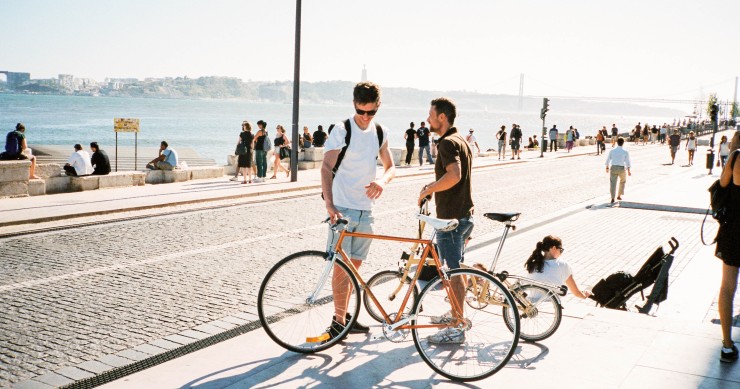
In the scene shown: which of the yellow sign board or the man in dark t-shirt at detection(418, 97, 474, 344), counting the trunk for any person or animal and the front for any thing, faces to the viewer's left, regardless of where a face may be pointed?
the man in dark t-shirt

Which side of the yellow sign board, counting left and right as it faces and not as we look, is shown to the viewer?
front

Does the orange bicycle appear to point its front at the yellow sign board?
no

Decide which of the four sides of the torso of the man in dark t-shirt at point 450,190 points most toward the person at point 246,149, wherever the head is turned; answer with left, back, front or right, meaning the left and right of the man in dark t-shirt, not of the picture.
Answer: right

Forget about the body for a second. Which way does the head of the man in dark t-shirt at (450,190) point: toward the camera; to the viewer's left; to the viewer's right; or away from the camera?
to the viewer's left

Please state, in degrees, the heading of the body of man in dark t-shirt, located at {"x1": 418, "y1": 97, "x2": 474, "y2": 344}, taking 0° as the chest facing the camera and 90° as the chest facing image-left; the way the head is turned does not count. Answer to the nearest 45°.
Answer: approximately 90°

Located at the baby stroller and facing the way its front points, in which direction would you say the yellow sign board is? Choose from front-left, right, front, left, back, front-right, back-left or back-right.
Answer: front-right

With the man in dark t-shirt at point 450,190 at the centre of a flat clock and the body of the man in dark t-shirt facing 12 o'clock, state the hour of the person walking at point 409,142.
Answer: The person walking is roughly at 3 o'clock from the man in dark t-shirt.

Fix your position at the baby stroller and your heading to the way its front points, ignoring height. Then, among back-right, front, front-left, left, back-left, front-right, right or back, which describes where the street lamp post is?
front-right

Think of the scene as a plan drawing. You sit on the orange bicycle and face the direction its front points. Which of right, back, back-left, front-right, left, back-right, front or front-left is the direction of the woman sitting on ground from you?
back-right

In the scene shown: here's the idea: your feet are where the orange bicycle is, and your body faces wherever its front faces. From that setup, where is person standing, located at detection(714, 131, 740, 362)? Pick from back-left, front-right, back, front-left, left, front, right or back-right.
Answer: back

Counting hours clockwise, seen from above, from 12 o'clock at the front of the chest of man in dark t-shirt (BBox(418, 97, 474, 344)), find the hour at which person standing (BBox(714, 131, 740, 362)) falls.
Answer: The person standing is roughly at 6 o'clock from the man in dark t-shirt.

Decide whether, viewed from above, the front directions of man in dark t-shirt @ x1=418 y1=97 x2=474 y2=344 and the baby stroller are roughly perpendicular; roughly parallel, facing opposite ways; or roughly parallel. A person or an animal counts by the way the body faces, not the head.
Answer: roughly parallel

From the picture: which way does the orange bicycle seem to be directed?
to the viewer's left

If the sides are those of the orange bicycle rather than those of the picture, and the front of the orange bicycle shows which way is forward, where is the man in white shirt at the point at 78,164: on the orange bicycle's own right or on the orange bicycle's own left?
on the orange bicycle's own right

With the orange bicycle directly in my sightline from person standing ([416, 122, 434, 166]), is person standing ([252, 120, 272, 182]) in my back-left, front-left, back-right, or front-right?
front-right

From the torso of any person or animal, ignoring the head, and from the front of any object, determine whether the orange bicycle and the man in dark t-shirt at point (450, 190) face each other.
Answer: no

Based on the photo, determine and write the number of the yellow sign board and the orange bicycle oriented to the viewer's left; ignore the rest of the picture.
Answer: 1

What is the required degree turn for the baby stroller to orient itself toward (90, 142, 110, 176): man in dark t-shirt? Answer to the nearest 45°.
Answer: approximately 45° to its right
